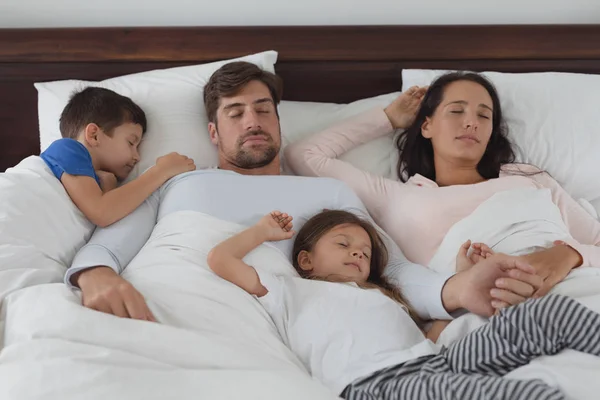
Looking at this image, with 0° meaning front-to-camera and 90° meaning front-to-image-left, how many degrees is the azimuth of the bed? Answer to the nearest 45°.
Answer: approximately 0°
